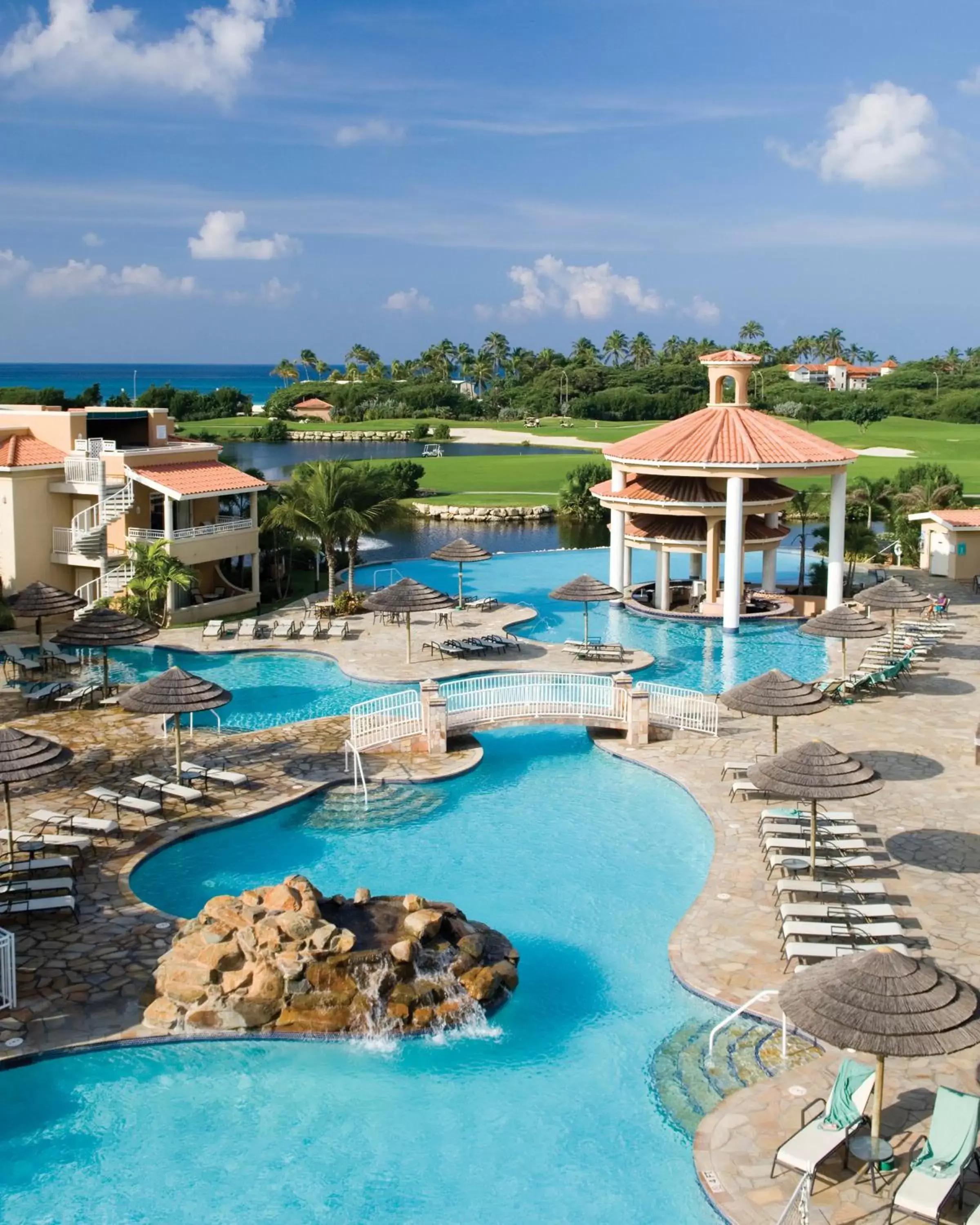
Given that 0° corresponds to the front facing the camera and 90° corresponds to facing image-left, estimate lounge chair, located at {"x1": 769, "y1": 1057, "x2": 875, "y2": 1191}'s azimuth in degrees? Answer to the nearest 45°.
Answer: approximately 45°

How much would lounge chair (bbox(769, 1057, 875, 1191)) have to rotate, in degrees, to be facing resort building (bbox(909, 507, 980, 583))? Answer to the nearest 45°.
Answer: approximately 135° to its right

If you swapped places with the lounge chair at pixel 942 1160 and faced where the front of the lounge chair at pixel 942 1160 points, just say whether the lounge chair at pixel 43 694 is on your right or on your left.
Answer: on your right

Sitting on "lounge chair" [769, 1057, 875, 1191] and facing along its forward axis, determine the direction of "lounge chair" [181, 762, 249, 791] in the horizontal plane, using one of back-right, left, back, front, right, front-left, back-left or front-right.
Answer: right

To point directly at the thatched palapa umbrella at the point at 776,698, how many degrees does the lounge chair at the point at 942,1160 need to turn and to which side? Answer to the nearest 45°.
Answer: approximately 135° to its right

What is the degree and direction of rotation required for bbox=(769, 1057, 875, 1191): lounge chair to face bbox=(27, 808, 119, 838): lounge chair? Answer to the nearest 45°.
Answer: approximately 90° to its right

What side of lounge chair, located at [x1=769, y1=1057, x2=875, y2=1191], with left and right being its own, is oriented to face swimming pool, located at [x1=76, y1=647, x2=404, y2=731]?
right

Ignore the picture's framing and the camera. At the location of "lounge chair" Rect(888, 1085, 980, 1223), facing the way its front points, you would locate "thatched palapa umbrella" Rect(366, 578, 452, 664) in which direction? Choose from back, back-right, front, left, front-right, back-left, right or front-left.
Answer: right

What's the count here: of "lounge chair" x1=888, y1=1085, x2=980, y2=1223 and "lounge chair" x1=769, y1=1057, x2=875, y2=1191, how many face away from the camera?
0

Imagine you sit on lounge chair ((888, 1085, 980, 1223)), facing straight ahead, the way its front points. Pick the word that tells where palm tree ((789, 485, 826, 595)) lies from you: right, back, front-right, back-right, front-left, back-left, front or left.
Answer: back-right

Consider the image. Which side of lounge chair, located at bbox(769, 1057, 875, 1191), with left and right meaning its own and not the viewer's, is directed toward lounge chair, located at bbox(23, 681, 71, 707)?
right

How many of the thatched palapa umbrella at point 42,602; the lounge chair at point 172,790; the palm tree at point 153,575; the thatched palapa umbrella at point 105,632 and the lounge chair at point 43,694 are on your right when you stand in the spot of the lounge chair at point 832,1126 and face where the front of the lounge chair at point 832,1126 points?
5

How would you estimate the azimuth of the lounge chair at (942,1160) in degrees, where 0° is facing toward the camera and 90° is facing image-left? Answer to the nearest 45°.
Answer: approximately 45°

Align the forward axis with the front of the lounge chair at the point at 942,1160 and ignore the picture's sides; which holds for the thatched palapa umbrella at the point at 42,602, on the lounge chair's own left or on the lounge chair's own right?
on the lounge chair's own right
